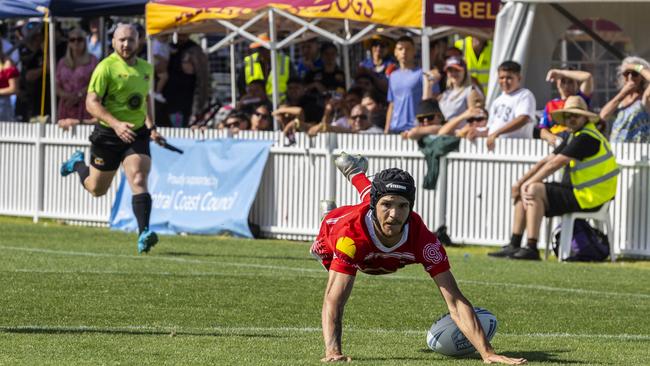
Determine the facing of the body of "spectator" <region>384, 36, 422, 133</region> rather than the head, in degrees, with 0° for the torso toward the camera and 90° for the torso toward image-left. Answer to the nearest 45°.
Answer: approximately 0°

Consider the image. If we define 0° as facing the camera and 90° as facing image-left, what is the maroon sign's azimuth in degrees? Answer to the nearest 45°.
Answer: approximately 0°

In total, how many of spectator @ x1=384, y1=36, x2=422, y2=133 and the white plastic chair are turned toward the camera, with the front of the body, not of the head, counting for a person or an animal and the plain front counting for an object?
1

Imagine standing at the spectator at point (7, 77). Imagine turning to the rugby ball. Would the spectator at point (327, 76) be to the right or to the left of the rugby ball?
left

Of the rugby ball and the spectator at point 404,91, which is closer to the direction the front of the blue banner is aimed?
the rugby ball

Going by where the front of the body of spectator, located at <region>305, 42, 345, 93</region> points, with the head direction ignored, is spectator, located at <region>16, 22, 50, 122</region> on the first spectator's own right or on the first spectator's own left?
on the first spectator's own right

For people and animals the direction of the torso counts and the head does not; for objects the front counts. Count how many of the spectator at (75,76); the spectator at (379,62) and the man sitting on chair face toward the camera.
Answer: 2

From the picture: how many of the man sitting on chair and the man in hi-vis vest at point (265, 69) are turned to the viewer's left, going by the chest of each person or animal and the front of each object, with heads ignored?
1

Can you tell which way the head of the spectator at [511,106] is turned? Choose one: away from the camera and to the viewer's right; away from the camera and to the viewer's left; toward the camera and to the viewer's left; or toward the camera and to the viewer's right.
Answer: toward the camera and to the viewer's left
